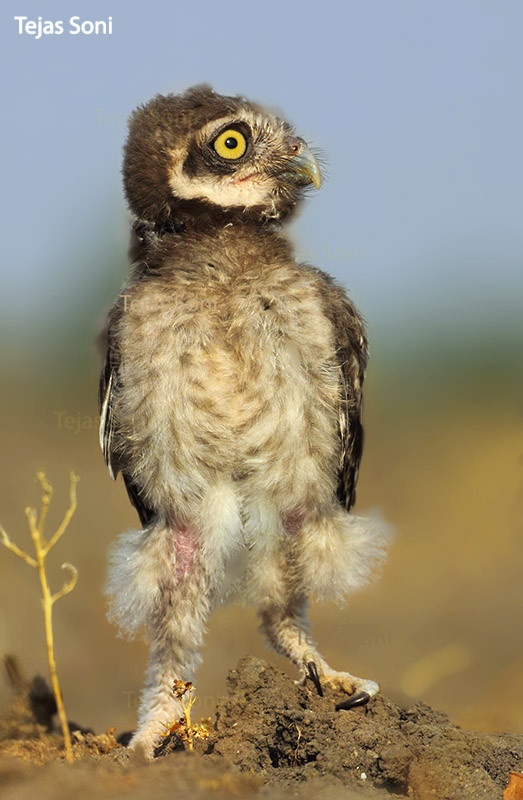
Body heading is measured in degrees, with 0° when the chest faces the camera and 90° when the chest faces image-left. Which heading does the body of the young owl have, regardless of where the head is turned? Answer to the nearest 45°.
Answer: approximately 0°
